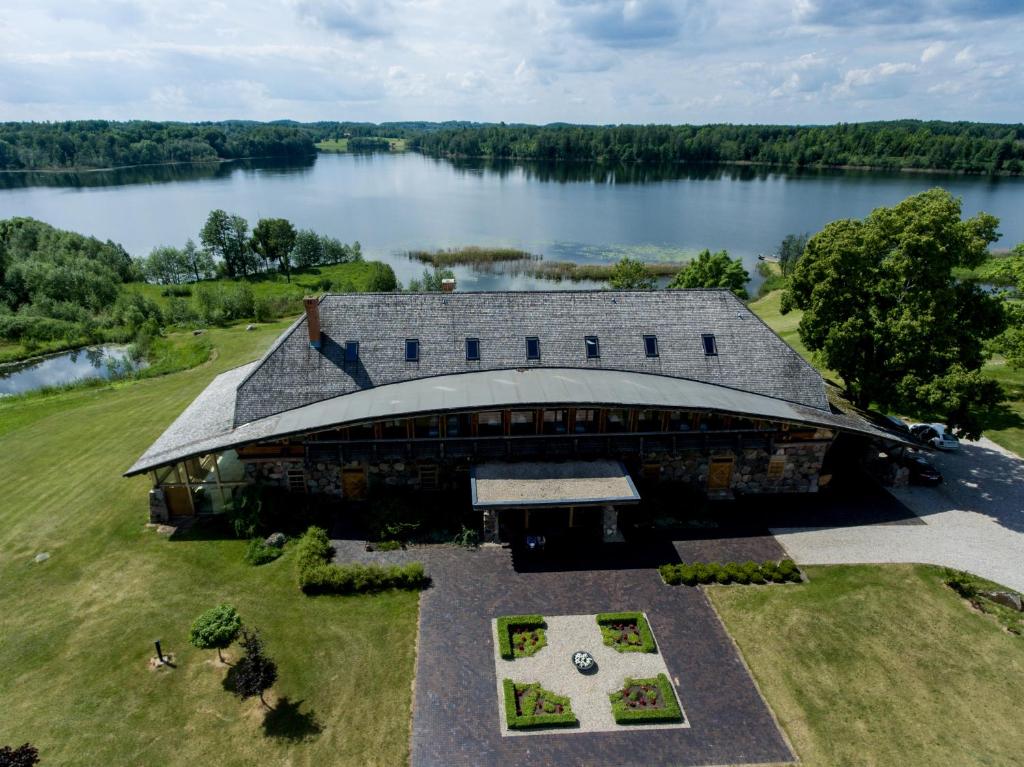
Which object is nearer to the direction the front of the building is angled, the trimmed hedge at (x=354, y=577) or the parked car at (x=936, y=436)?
the trimmed hedge

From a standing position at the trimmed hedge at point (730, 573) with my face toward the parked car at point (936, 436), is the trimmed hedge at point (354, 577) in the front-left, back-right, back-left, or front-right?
back-left

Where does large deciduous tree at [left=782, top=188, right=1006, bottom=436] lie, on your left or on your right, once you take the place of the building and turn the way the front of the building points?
on your left

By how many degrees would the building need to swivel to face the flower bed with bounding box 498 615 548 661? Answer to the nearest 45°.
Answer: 0° — it already faces it

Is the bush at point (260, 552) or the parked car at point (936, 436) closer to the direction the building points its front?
the bush
